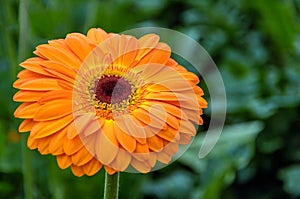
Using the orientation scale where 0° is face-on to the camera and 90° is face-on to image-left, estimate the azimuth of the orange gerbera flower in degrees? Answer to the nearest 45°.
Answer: approximately 0°
